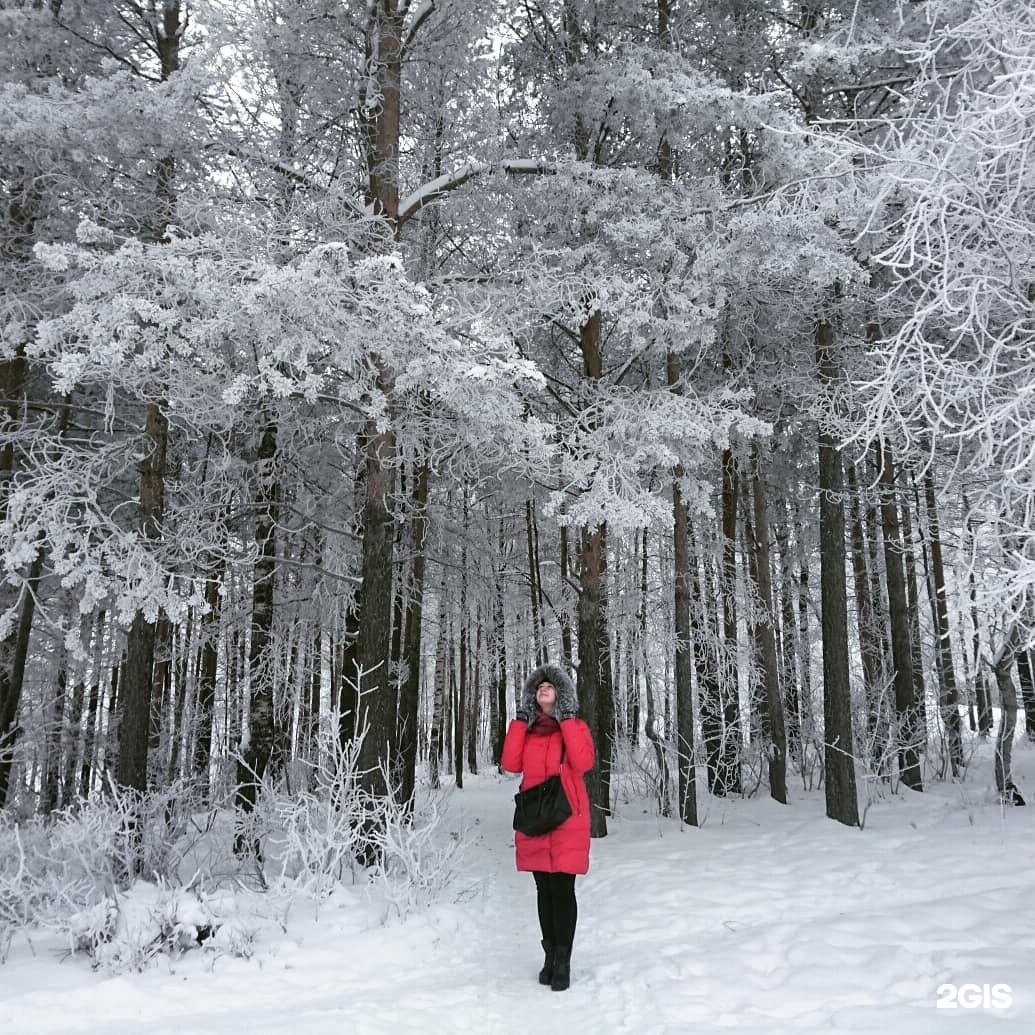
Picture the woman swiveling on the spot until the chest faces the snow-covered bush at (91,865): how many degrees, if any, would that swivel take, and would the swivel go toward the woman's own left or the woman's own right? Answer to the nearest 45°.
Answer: approximately 90° to the woman's own right

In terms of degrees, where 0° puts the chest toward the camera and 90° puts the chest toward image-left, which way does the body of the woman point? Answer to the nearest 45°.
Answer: approximately 0°

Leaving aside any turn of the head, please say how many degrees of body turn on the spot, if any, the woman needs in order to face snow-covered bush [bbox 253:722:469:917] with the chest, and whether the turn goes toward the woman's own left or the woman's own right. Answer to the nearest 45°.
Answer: approximately 135° to the woman's own right

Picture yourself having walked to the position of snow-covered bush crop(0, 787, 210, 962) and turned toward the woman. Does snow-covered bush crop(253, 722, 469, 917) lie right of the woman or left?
left

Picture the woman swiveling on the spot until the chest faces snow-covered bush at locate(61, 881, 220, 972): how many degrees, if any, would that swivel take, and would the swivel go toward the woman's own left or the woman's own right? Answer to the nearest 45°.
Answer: approximately 90° to the woman's own right
